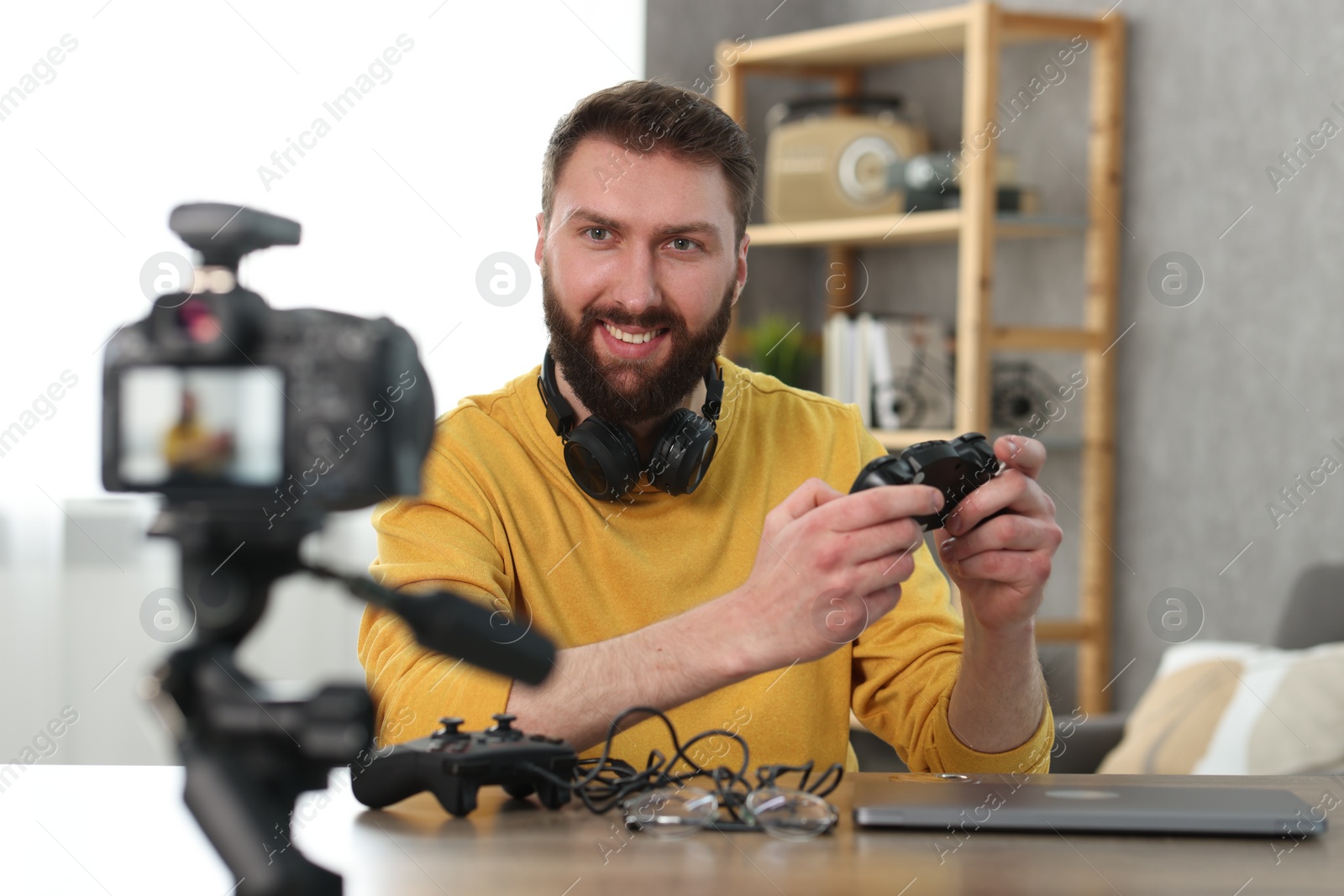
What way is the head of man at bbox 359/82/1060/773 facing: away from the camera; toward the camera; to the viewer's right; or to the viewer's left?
toward the camera

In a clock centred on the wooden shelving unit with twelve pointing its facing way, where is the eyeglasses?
The eyeglasses is roughly at 11 o'clock from the wooden shelving unit.

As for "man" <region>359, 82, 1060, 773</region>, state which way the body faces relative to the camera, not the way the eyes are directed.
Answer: toward the camera

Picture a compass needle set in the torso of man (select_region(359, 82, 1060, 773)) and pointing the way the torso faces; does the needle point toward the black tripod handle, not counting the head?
yes

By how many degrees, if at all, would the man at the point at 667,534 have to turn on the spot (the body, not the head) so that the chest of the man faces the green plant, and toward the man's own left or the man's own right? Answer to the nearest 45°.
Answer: approximately 180°

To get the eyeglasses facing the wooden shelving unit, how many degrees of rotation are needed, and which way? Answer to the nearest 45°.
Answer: approximately 180°

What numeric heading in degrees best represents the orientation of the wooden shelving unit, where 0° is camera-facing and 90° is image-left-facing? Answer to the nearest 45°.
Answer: approximately 45°

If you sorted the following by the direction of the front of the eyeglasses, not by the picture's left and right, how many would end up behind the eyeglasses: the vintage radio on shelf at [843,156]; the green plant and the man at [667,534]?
3

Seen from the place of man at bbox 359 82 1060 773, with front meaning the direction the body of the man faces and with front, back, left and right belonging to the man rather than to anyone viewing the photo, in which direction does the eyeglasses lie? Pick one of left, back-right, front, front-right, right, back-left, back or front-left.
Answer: front

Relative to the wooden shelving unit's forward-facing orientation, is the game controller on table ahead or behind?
ahead

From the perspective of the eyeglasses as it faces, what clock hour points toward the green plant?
The green plant is roughly at 6 o'clock from the eyeglasses.

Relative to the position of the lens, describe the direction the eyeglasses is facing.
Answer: facing the viewer

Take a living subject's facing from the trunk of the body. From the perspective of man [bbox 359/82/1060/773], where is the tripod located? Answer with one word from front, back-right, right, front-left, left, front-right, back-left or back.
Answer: front

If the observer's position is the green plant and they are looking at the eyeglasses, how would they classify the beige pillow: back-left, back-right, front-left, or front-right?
front-left

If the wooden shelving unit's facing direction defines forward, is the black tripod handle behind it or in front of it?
in front

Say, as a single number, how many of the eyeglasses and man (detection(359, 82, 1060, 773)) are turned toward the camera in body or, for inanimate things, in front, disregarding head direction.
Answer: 2
